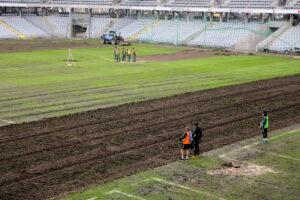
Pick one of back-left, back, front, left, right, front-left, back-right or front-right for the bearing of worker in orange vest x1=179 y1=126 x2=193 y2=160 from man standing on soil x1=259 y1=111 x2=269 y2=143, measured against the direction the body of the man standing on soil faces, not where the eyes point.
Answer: front-left

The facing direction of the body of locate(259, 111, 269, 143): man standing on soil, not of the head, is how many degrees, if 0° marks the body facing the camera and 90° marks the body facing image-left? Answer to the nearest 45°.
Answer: approximately 90°
